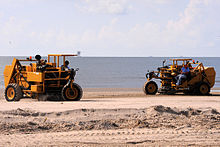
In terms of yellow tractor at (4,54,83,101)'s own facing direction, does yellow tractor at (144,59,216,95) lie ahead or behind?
ahead

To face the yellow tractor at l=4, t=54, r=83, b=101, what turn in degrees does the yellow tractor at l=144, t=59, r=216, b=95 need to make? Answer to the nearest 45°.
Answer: approximately 45° to its left

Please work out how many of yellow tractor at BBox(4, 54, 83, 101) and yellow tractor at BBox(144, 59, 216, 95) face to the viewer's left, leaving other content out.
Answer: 1

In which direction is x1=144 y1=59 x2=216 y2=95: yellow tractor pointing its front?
to the viewer's left

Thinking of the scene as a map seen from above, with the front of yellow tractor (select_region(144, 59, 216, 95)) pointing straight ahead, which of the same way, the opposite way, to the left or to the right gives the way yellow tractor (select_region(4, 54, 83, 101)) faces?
the opposite way

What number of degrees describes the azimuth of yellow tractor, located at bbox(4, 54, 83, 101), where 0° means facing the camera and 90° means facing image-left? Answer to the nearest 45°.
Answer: approximately 270°
